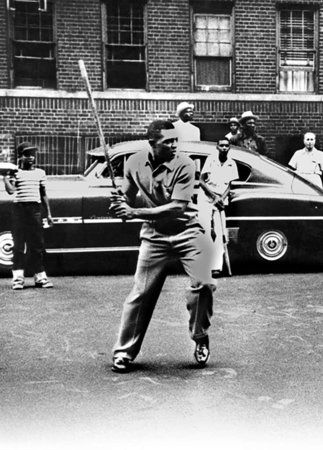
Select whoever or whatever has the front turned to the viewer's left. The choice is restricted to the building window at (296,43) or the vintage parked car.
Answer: the vintage parked car

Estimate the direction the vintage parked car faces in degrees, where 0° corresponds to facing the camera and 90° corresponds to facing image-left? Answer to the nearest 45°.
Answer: approximately 90°

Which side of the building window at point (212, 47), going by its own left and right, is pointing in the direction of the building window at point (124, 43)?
right

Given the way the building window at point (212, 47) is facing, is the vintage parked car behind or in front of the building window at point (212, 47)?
in front

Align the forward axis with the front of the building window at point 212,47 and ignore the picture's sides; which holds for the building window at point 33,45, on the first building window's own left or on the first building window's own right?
on the first building window's own right

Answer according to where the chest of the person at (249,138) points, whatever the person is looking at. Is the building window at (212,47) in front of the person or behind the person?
behind

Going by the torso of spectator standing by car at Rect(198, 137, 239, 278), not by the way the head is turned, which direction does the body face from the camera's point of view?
toward the camera

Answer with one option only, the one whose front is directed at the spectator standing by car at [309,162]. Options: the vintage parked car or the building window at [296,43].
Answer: the building window

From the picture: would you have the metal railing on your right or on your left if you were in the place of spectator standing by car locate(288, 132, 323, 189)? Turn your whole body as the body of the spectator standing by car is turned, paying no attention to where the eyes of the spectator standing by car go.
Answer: on your right

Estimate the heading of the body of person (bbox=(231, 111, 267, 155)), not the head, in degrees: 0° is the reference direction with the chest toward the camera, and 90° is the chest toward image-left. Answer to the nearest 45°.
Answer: approximately 0°

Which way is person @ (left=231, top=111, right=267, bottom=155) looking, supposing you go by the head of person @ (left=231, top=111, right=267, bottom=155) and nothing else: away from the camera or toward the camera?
toward the camera

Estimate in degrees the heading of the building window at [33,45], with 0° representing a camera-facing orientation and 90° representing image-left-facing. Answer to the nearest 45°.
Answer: approximately 0°
